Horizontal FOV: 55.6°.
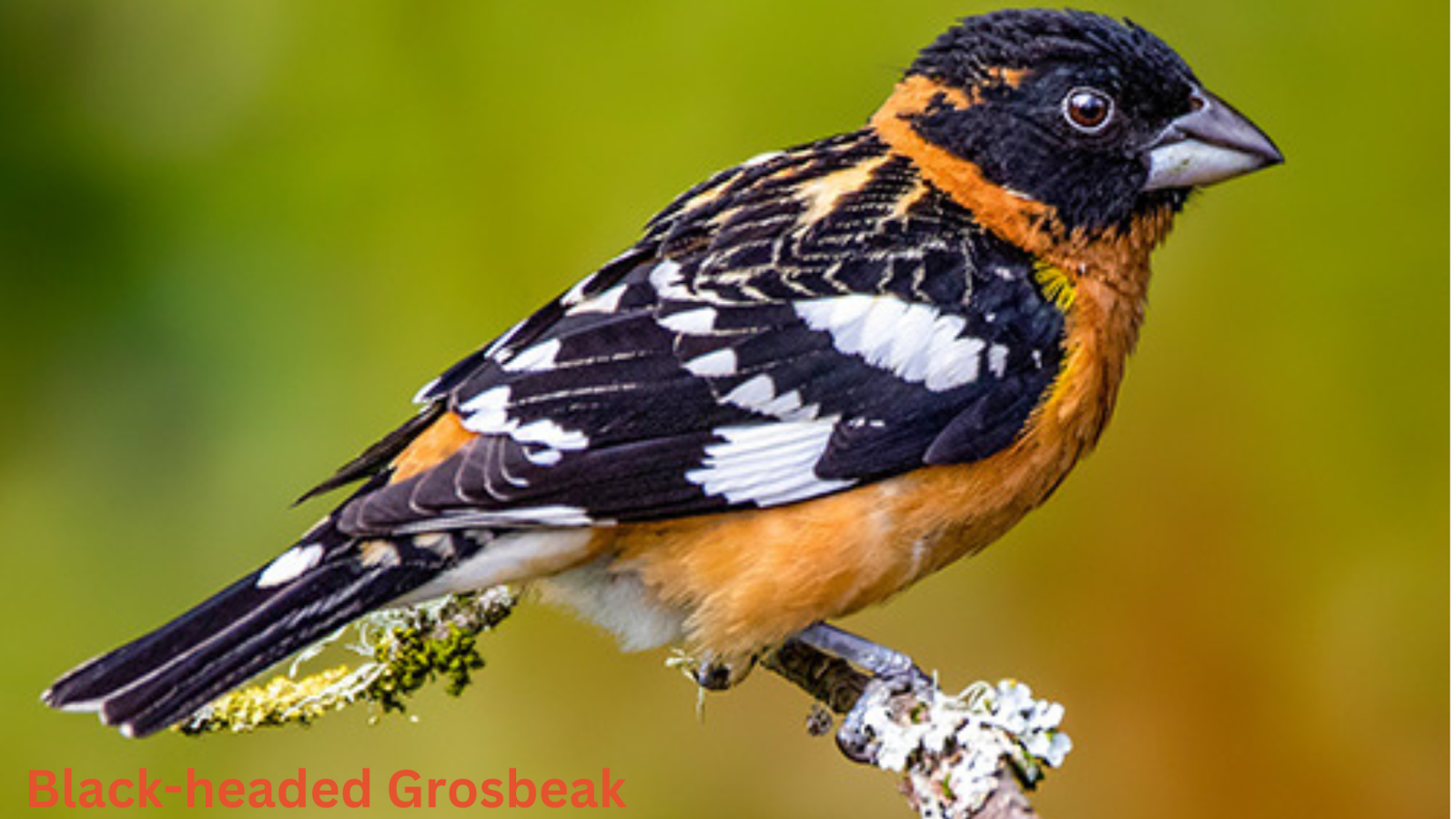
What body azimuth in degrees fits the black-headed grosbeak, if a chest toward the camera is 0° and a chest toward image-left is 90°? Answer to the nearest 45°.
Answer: approximately 270°
